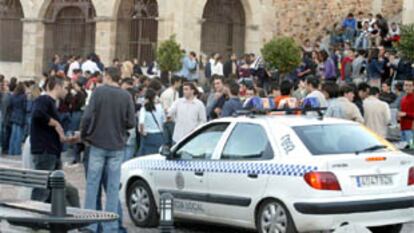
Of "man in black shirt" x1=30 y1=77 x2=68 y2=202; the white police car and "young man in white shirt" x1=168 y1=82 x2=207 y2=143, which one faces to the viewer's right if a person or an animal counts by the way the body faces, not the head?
the man in black shirt

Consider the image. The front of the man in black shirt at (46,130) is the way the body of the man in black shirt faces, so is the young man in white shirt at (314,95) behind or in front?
in front

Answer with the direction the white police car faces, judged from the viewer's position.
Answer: facing away from the viewer and to the left of the viewer

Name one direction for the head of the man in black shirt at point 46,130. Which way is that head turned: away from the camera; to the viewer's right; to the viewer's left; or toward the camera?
to the viewer's right

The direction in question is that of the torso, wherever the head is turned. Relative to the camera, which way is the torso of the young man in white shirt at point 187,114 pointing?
toward the camera

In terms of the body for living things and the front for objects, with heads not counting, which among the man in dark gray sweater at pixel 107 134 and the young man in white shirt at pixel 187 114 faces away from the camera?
the man in dark gray sweater

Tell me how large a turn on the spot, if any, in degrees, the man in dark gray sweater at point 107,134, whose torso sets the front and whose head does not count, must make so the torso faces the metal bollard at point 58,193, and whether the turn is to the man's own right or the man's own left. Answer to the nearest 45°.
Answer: approximately 180°

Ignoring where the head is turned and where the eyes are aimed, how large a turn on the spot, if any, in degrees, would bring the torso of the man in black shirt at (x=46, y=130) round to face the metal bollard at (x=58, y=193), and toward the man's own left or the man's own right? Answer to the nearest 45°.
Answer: approximately 90° to the man's own right

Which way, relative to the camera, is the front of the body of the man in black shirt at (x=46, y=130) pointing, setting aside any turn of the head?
to the viewer's right

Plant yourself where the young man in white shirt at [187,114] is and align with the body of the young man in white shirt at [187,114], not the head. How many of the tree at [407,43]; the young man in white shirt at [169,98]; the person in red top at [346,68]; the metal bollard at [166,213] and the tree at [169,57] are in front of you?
1

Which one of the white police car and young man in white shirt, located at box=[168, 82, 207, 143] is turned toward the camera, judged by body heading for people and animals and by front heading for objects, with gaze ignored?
the young man in white shirt

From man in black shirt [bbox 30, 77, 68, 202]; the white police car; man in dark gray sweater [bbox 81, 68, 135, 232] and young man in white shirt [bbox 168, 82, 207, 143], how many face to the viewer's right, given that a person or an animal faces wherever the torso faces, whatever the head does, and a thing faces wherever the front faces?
1

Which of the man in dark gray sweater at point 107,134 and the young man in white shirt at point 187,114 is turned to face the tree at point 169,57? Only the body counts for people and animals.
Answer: the man in dark gray sweater

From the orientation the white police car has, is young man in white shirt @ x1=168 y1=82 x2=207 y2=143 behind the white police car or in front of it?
in front

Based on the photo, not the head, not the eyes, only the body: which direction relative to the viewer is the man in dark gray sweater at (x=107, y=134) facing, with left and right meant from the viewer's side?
facing away from the viewer

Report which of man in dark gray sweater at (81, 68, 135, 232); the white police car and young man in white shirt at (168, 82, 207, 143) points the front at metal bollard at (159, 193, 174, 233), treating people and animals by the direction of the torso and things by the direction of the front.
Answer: the young man in white shirt
